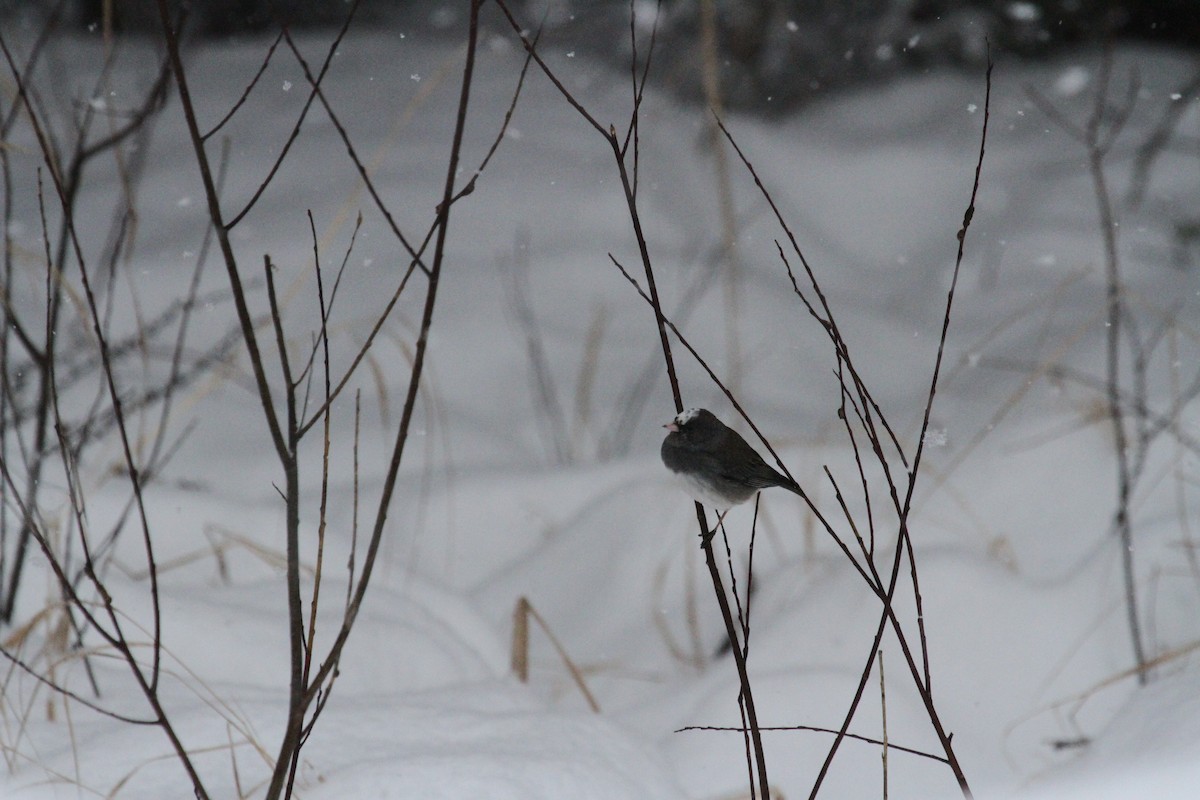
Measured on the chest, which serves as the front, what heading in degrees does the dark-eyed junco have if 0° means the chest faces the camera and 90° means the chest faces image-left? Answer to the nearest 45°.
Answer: approximately 90°
